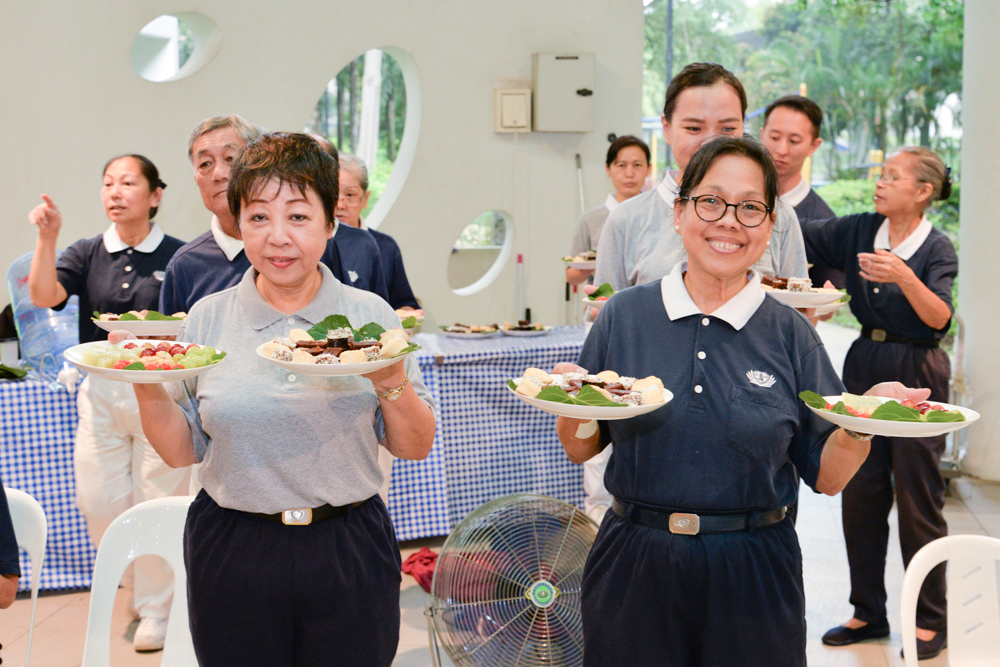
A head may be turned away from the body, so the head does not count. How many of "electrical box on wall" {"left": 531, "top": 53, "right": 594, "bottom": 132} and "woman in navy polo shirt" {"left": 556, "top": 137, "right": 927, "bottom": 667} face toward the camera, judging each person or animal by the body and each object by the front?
2

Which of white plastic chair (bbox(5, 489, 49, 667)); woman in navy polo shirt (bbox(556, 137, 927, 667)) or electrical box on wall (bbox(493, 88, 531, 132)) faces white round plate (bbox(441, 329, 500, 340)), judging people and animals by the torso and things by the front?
the electrical box on wall

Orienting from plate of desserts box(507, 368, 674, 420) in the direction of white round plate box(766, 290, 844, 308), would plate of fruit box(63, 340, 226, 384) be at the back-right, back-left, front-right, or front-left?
back-left

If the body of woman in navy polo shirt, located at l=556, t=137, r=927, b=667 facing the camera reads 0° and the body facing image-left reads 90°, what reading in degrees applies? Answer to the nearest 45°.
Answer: approximately 0°

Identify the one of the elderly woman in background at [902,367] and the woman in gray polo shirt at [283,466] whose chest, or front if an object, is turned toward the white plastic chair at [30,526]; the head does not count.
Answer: the elderly woman in background

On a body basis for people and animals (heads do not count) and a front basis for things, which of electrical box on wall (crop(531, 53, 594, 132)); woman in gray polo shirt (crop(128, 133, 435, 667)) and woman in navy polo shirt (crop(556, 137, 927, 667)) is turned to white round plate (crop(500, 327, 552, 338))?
the electrical box on wall

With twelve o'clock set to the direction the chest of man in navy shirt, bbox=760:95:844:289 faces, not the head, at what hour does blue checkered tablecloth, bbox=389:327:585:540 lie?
The blue checkered tablecloth is roughly at 2 o'clock from the man in navy shirt.

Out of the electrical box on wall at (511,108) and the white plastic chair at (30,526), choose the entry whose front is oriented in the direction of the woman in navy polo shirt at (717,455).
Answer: the electrical box on wall
